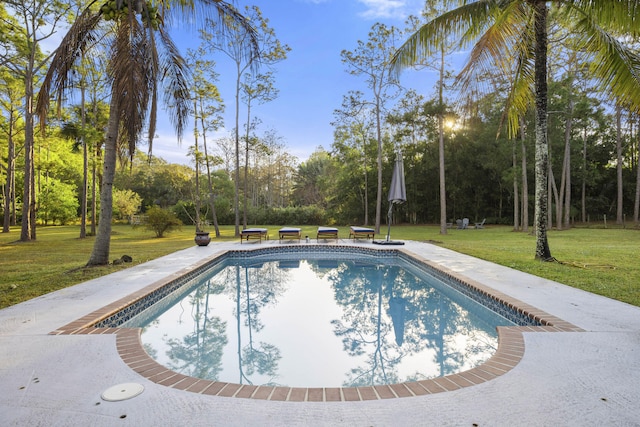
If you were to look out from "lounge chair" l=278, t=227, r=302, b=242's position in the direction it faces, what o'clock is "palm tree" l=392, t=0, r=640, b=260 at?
The palm tree is roughly at 11 o'clock from the lounge chair.

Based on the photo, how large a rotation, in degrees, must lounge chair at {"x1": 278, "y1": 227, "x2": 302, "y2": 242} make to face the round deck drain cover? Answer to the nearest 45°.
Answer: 0° — it already faces it

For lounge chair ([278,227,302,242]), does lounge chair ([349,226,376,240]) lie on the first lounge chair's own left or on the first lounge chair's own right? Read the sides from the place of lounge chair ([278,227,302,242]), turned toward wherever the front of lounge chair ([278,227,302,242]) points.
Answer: on the first lounge chair's own left

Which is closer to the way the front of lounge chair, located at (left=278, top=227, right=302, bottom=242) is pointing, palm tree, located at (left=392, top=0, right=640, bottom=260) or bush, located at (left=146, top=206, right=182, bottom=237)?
the palm tree

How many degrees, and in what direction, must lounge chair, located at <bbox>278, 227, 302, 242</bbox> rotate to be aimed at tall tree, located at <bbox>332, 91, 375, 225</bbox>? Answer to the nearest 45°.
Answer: approximately 135° to its left

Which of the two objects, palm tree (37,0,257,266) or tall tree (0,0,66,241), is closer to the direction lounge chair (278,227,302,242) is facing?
the palm tree

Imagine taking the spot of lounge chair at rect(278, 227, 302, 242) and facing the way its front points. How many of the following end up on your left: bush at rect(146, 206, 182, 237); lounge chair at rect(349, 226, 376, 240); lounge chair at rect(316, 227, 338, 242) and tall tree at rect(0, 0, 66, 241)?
2

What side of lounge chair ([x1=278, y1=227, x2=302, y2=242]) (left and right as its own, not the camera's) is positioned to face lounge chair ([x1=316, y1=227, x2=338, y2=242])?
left

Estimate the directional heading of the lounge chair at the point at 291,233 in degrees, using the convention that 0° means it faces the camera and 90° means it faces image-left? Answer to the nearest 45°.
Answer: approximately 0°

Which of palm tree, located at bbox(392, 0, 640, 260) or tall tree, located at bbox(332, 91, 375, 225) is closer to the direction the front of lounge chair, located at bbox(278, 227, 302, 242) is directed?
the palm tree
